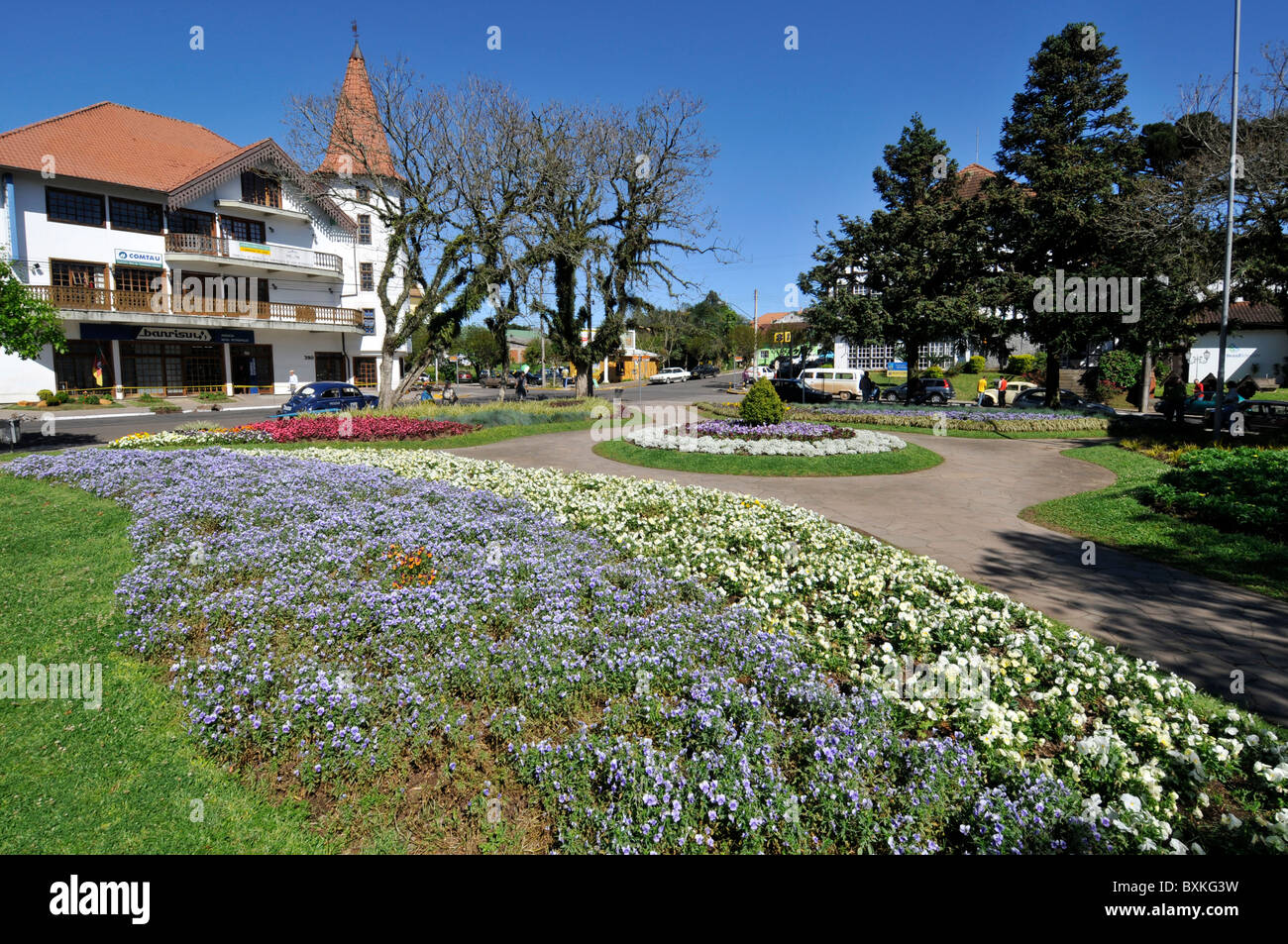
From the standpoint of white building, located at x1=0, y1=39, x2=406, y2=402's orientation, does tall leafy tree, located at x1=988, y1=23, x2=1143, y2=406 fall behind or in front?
in front

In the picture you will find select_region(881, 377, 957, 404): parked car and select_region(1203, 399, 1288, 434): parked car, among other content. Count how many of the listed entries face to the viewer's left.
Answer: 2

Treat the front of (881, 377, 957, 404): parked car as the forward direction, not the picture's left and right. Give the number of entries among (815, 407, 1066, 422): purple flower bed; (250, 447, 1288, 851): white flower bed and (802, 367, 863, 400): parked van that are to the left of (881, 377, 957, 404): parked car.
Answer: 2

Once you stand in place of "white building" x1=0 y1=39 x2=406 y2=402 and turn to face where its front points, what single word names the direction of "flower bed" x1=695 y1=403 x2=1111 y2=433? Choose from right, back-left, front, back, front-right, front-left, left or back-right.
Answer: front

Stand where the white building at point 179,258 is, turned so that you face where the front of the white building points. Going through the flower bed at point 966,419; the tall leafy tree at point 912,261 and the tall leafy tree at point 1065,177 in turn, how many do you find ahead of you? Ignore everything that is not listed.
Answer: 3

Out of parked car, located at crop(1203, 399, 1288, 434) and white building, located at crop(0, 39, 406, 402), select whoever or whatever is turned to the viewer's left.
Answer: the parked car

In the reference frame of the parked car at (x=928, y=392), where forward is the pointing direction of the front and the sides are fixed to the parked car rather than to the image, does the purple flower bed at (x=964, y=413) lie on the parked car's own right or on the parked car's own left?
on the parked car's own left

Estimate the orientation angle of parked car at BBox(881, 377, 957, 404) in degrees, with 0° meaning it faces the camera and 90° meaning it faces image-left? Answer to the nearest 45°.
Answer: approximately 90°

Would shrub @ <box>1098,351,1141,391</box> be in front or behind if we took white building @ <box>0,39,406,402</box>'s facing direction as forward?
in front

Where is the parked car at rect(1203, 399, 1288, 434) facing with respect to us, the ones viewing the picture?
facing to the left of the viewer

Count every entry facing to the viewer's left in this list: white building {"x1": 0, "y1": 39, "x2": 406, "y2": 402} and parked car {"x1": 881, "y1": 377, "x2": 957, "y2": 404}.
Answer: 1

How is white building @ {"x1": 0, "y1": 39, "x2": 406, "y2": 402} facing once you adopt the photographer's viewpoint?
facing the viewer and to the right of the viewer
